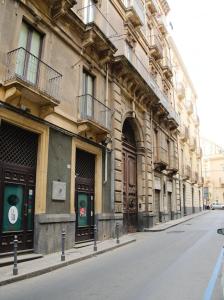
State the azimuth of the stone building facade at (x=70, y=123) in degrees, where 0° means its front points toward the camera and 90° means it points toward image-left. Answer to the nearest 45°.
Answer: approximately 315°

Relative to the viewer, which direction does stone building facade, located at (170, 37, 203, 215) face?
to the viewer's right

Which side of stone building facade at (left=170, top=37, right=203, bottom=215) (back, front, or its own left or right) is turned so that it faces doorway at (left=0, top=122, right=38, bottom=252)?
right
